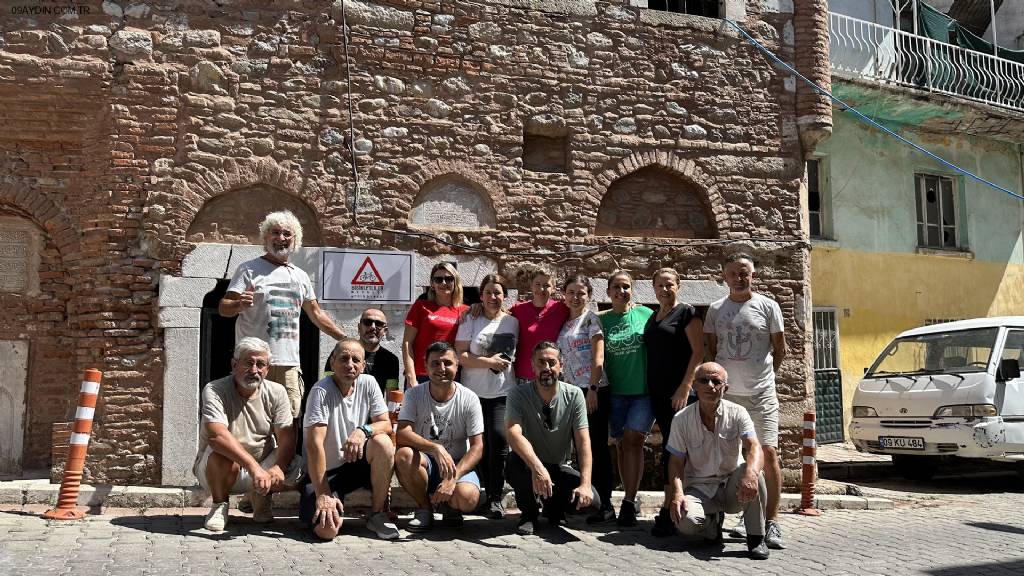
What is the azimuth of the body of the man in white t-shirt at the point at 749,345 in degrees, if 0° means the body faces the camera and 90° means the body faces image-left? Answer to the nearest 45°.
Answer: approximately 0°

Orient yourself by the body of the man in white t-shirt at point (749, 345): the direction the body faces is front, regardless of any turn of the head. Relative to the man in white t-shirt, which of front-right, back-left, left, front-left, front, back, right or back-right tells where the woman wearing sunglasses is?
right

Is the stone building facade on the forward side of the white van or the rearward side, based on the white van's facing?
on the forward side

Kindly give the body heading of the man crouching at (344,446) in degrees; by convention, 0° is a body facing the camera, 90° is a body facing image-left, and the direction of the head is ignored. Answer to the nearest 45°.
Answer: approximately 0°

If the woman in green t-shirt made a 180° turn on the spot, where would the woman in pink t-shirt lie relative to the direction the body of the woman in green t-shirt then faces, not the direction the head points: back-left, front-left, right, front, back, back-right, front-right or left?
left

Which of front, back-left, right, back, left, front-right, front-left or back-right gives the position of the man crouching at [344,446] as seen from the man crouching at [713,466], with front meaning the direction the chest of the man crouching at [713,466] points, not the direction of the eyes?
right

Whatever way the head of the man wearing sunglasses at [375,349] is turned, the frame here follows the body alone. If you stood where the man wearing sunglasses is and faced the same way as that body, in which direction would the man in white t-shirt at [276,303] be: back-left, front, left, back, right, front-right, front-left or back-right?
right

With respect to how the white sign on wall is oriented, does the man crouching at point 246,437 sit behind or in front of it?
in front

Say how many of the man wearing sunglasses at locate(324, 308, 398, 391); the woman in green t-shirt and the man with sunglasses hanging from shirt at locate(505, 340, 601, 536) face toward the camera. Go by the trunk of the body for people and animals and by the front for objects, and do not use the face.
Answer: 3

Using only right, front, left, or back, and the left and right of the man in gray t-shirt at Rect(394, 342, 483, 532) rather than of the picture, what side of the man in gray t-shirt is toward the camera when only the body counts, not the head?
front
